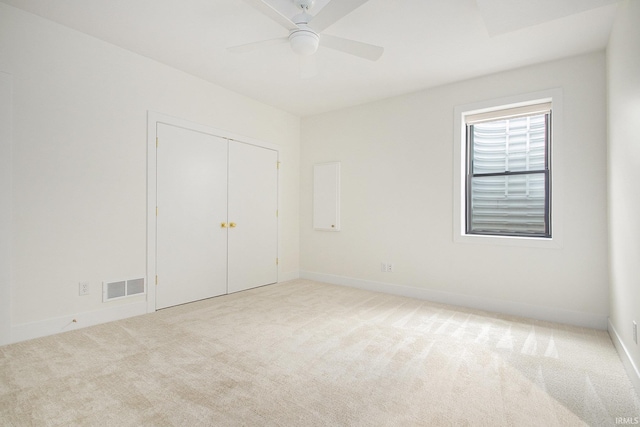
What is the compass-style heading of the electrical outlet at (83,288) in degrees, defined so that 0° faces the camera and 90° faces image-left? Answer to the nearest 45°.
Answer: approximately 315°

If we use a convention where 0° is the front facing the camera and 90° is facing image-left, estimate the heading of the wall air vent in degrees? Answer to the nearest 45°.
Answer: approximately 315°
